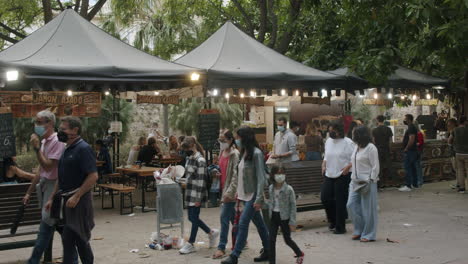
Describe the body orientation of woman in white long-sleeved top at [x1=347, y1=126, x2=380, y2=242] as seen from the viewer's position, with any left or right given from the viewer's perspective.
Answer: facing the viewer and to the left of the viewer

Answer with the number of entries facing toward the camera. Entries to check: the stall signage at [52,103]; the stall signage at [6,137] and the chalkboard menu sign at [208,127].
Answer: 3

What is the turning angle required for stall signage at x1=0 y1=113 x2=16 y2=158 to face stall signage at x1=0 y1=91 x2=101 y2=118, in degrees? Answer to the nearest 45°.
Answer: approximately 180°

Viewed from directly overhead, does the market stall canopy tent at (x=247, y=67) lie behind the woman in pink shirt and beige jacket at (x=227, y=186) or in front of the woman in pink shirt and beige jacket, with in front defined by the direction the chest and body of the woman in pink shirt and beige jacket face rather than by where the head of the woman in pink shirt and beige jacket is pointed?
behind

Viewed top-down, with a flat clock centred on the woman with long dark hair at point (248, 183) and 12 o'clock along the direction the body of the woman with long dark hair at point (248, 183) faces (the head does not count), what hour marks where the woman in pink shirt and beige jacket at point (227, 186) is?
the woman in pink shirt and beige jacket at point (227, 186) is roughly at 2 o'clock from the woman with long dark hair at point (248, 183).

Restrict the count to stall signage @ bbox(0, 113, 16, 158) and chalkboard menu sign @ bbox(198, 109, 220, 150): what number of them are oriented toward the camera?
2

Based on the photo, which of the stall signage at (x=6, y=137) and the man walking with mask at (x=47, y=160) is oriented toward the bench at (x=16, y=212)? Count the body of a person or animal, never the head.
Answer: the stall signage

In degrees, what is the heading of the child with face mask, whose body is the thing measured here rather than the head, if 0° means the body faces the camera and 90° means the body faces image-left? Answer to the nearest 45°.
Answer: approximately 45°

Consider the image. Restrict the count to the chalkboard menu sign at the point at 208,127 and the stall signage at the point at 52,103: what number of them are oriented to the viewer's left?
0

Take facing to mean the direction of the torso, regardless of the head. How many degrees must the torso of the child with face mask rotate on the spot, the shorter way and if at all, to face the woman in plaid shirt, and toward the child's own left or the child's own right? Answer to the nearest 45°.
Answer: approximately 90° to the child's own right
